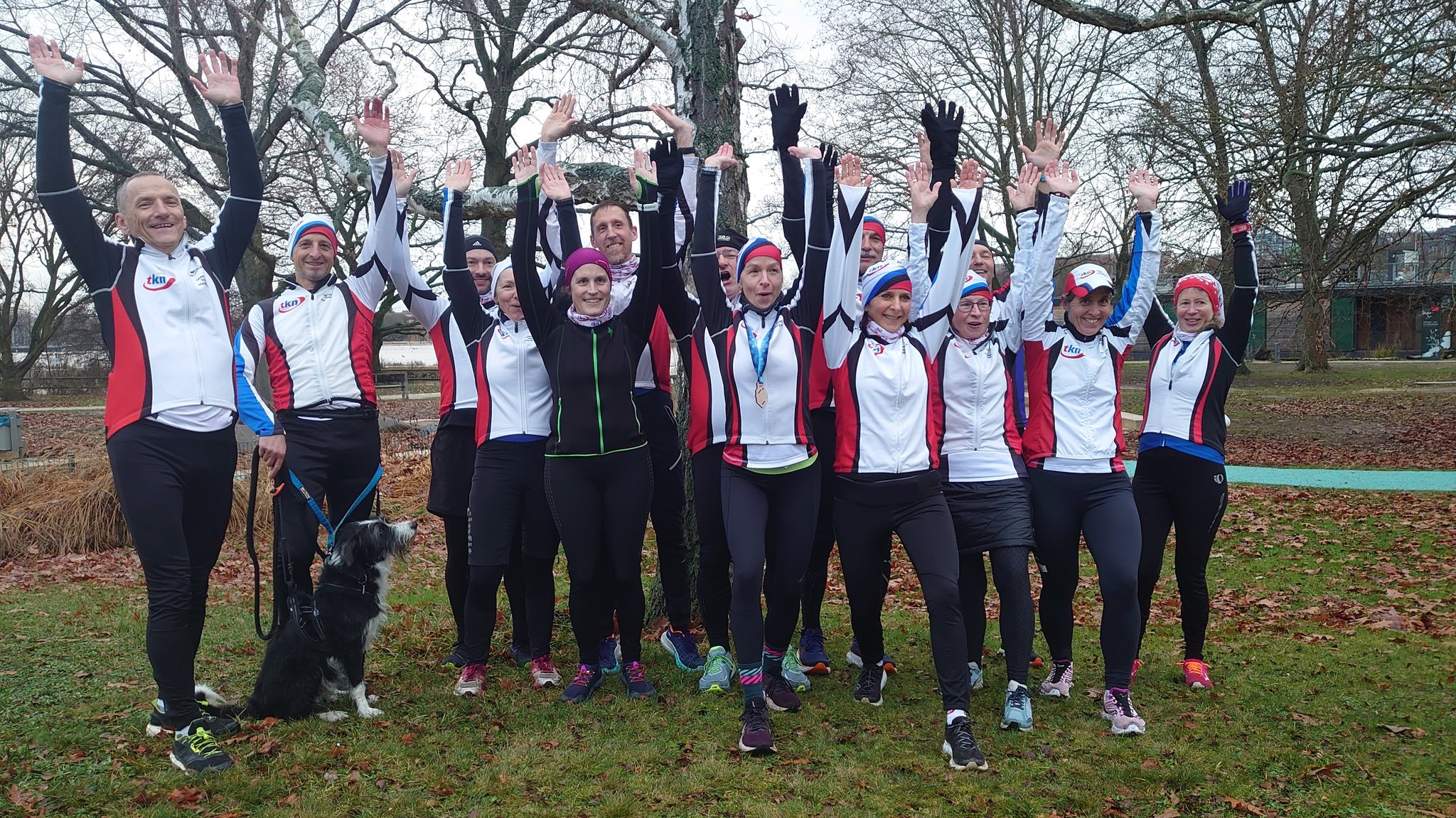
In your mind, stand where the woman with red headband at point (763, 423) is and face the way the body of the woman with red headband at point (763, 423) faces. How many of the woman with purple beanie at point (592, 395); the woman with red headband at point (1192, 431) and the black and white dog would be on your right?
2

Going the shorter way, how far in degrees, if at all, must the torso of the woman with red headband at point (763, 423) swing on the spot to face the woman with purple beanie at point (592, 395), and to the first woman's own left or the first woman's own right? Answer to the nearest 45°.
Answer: approximately 90° to the first woman's own right

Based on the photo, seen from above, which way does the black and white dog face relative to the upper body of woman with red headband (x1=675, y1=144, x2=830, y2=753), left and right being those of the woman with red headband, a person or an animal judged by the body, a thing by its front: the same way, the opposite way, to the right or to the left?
to the left

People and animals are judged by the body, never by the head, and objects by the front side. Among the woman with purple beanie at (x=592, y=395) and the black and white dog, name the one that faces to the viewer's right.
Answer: the black and white dog

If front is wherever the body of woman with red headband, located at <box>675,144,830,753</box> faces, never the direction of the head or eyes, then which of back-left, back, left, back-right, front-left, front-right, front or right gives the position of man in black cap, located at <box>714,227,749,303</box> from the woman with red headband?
back

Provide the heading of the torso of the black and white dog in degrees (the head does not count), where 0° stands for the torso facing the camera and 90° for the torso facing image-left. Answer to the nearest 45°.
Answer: approximately 270°

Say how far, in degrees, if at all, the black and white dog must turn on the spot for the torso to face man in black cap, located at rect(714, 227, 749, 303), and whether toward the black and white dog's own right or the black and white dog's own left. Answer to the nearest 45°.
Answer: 0° — it already faces them

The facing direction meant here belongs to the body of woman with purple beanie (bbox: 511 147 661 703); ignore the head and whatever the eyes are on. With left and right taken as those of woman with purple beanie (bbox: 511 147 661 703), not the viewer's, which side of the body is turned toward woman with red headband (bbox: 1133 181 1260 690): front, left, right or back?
left

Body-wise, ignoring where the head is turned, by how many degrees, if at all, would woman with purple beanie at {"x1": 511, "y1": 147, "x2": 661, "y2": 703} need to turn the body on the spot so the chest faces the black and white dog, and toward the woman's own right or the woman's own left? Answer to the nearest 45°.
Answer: approximately 90° to the woman's own right

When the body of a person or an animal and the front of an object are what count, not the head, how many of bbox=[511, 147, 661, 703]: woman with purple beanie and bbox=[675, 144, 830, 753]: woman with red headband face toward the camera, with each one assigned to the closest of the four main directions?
2

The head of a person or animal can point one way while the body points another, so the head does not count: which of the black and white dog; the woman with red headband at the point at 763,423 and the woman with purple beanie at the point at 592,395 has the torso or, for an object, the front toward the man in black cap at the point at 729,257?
the black and white dog

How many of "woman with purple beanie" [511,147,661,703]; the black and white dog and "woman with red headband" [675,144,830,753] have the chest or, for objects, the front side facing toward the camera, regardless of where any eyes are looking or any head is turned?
2

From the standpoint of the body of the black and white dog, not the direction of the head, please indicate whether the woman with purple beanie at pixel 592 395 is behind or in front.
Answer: in front
